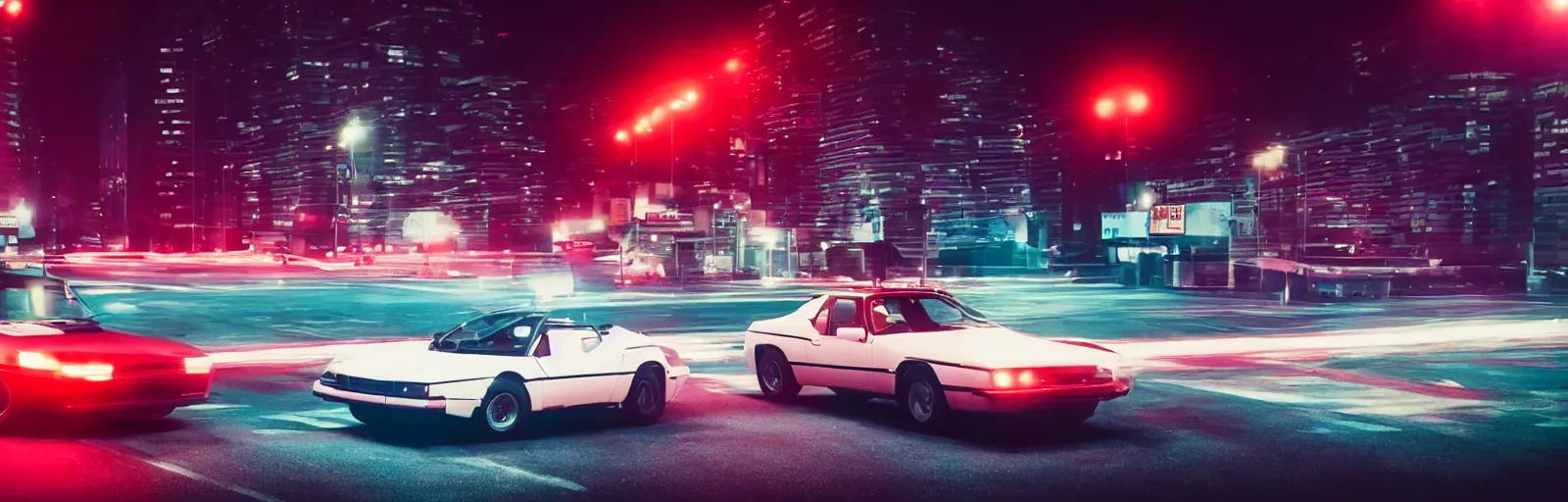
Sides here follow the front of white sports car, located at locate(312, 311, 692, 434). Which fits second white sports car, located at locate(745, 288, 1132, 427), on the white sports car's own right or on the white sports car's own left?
on the white sports car's own left

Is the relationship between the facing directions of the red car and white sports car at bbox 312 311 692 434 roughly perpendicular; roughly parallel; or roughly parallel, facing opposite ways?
roughly perpendicular

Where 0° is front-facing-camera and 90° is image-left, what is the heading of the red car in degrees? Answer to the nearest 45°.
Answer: approximately 315°

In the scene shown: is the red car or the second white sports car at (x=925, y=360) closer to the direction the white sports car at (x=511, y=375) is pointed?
the red car

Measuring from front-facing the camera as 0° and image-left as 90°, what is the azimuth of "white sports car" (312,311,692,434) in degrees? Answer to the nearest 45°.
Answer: approximately 45°

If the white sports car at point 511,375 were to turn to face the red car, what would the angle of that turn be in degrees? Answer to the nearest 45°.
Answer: approximately 45° to its right
